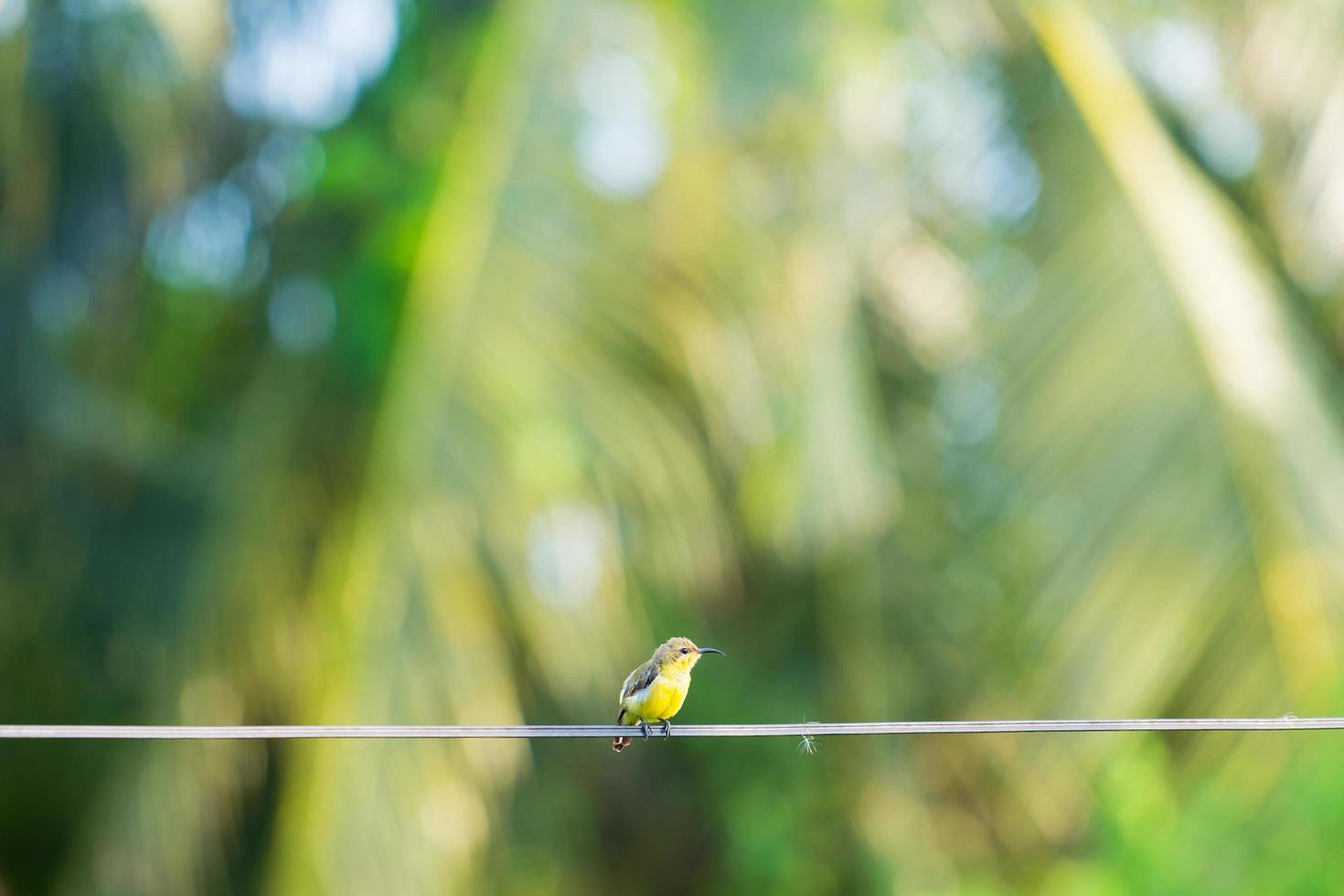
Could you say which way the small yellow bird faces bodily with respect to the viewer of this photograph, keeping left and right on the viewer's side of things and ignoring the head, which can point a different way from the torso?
facing the viewer and to the right of the viewer
